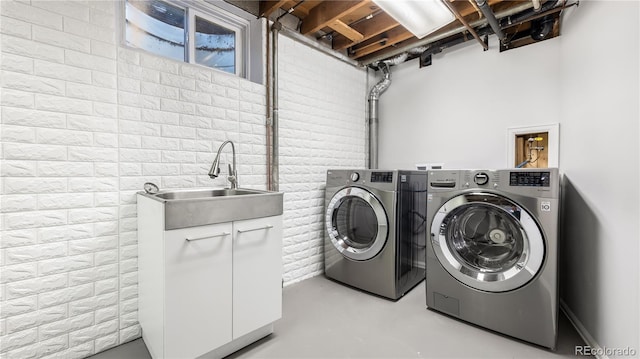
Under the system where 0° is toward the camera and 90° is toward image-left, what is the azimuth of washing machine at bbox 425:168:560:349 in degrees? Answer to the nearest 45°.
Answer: approximately 45°

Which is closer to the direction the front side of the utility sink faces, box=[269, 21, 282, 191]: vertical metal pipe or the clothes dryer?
the clothes dryer

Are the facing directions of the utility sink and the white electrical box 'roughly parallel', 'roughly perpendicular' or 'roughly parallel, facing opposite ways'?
roughly perpendicular

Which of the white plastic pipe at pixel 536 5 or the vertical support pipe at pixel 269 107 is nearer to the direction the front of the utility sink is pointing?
the white plastic pipe

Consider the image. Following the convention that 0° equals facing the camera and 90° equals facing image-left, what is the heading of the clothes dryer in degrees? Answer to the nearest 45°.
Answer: approximately 45°
